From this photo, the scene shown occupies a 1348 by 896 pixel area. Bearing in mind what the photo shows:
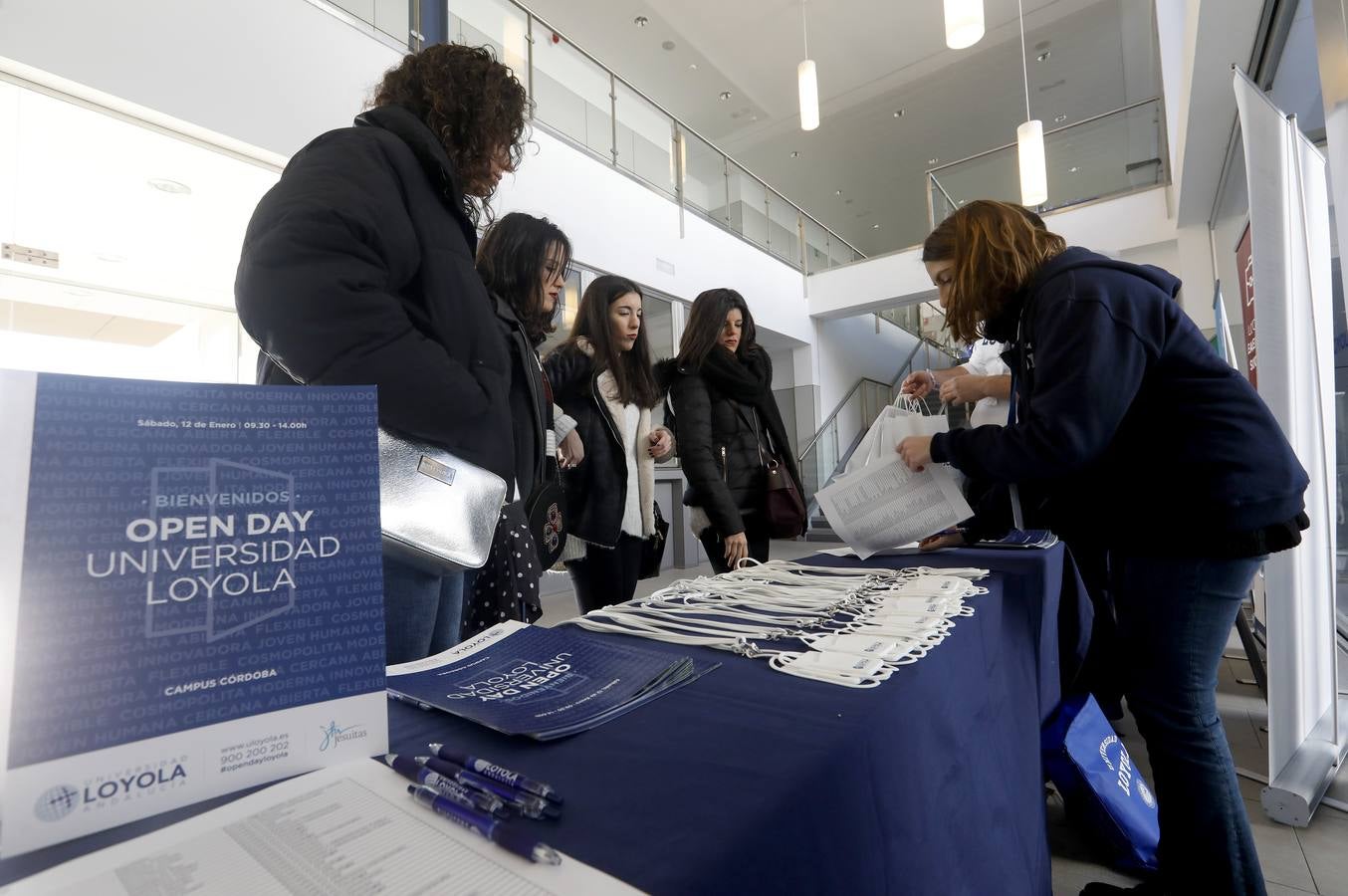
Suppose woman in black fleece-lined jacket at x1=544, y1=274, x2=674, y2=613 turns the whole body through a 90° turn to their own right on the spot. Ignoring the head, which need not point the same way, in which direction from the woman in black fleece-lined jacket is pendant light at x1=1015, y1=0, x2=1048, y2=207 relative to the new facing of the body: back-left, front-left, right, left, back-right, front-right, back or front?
back

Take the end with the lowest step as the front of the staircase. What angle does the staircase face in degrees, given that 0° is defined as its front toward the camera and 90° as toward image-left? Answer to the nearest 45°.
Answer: approximately 45°

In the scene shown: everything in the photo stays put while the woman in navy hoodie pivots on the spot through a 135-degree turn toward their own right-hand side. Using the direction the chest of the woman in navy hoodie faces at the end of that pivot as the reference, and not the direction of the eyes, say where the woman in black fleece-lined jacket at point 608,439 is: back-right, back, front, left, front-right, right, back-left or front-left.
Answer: back-left

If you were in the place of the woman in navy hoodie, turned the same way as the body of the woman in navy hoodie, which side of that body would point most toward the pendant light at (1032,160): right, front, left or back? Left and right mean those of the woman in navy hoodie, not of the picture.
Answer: right

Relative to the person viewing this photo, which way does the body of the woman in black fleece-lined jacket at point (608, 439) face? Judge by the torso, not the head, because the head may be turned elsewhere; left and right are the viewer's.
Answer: facing the viewer and to the right of the viewer

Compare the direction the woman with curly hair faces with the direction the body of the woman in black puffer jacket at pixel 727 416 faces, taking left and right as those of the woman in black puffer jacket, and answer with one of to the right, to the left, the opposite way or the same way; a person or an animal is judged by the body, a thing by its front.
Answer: to the left

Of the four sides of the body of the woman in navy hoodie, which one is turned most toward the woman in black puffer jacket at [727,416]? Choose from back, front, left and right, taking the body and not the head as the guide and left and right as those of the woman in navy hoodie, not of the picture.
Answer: front

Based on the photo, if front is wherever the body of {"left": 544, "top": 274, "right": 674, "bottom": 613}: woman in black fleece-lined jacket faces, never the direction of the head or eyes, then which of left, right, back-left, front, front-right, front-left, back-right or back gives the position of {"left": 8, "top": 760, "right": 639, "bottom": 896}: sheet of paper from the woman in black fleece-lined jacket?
front-right

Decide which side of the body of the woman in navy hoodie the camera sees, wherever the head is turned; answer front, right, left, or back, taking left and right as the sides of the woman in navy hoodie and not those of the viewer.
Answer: left

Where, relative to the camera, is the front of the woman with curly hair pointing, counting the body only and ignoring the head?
to the viewer's right

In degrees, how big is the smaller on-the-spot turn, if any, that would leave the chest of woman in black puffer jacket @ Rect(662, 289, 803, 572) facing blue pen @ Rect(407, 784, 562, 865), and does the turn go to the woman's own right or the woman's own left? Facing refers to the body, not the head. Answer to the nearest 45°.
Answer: approximately 45° to the woman's own right

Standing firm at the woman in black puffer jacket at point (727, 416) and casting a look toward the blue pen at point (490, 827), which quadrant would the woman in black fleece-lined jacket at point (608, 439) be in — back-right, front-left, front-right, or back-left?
front-right

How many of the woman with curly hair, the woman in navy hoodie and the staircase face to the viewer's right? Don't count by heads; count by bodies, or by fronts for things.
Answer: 1

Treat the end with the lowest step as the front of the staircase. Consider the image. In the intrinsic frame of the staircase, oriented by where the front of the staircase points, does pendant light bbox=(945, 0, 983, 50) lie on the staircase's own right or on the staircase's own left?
on the staircase's own left
